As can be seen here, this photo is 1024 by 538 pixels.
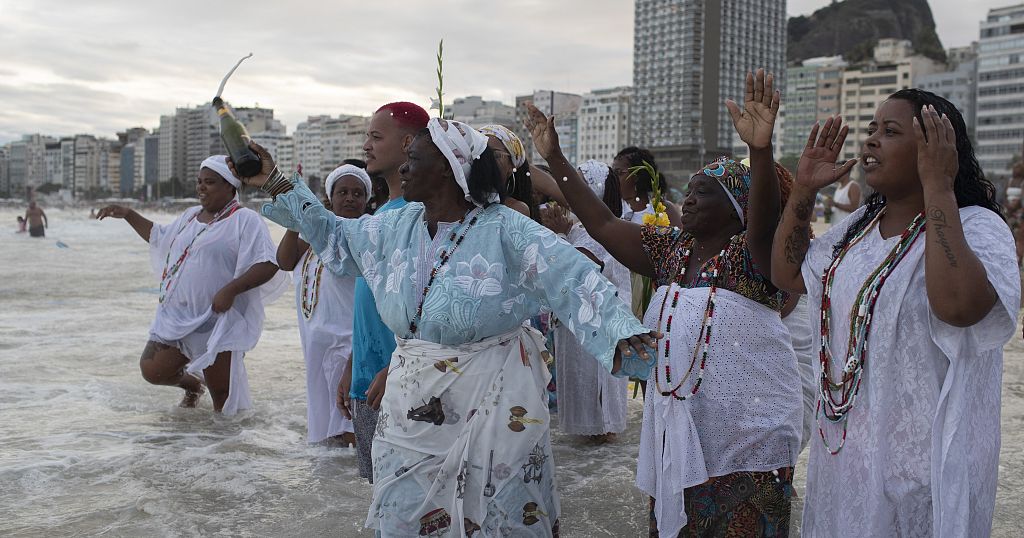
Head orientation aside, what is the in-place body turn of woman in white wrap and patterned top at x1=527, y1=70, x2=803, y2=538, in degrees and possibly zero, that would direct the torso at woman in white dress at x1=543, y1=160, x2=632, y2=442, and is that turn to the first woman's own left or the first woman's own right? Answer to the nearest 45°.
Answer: approximately 135° to the first woman's own right

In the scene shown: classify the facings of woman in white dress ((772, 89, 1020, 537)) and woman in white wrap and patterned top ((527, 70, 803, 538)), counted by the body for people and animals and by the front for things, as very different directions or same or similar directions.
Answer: same or similar directions

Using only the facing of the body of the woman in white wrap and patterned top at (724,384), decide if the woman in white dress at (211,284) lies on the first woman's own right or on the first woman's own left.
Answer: on the first woman's own right

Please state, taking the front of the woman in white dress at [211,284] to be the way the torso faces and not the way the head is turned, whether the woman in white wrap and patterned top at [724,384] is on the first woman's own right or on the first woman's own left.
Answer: on the first woman's own left

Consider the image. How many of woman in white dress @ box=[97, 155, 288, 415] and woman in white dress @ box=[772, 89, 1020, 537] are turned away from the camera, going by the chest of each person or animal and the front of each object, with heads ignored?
0

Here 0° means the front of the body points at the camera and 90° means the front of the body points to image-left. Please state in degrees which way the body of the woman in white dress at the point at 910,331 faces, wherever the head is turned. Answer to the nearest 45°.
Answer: approximately 45°

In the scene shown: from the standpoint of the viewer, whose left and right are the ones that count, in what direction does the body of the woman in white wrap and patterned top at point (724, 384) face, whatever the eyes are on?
facing the viewer and to the left of the viewer

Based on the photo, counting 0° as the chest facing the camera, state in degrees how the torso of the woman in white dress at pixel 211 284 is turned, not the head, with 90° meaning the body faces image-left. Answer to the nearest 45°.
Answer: approximately 45°

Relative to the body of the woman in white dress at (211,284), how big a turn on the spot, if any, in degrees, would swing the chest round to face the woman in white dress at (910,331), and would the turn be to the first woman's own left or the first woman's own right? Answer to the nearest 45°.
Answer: approximately 45° to the first woman's own left

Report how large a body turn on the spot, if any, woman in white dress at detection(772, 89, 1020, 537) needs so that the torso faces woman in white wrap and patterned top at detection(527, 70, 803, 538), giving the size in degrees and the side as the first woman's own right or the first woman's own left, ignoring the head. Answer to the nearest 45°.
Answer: approximately 90° to the first woman's own right

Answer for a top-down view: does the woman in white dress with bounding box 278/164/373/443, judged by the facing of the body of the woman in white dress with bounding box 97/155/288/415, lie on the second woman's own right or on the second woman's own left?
on the second woman's own left

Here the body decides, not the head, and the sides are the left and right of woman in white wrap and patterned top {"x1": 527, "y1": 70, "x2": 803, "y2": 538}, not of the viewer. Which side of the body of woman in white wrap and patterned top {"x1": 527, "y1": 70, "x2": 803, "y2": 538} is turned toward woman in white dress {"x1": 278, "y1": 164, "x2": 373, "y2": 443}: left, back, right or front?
right
